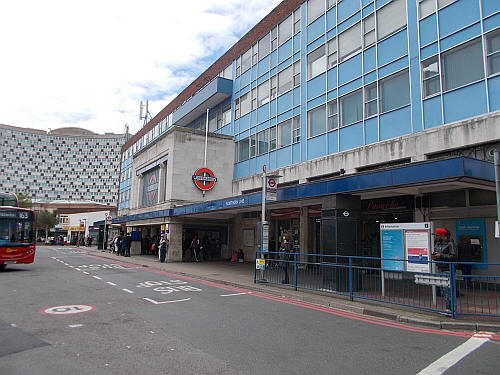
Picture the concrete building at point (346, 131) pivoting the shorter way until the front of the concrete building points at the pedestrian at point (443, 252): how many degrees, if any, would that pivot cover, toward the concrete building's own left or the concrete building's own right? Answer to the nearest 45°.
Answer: approximately 45° to the concrete building's own left

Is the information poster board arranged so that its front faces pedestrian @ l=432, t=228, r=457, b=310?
no

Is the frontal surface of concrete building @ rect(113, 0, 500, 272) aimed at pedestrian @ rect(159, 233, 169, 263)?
no

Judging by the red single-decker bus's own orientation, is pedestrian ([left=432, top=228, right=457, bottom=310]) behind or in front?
in front

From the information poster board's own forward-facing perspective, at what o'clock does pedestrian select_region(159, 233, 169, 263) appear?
The pedestrian is roughly at 4 o'clock from the information poster board.

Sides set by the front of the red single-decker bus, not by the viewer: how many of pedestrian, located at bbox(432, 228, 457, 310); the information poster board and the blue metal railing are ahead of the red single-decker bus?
3

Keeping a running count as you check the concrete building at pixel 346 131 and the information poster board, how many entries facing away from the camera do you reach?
0

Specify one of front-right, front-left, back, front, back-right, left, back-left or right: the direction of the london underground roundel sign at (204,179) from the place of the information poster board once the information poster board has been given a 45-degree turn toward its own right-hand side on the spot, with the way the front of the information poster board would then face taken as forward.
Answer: right

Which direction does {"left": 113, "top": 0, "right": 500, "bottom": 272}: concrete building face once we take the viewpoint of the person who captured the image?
facing the viewer and to the left of the viewer

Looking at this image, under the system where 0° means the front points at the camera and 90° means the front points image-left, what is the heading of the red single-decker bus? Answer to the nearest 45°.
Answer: approximately 315°

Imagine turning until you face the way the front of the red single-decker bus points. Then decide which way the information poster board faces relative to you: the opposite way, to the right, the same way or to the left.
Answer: to the right

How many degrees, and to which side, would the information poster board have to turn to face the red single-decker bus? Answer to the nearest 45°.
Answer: approximately 90° to its right

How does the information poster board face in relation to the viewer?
toward the camera

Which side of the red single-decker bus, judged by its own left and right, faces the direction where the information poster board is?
front

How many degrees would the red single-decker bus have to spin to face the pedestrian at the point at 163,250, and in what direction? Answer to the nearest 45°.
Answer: approximately 90° to its left

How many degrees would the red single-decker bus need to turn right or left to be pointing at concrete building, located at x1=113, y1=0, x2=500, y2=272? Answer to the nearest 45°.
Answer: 0° — it already faces it

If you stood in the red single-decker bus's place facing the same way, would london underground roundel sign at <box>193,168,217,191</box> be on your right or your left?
on your left
